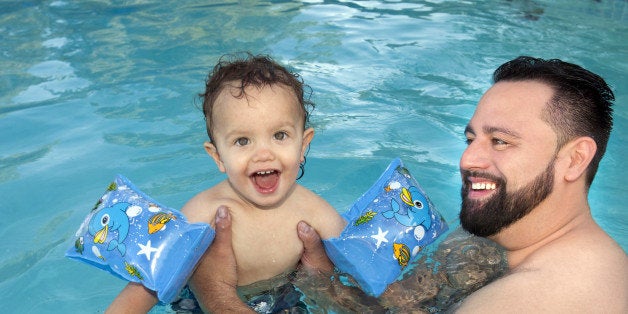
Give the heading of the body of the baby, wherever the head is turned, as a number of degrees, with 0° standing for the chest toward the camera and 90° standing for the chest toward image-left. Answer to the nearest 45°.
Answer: approximately 0°

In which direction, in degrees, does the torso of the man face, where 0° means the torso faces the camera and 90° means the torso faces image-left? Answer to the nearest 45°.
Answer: approximately 90°
